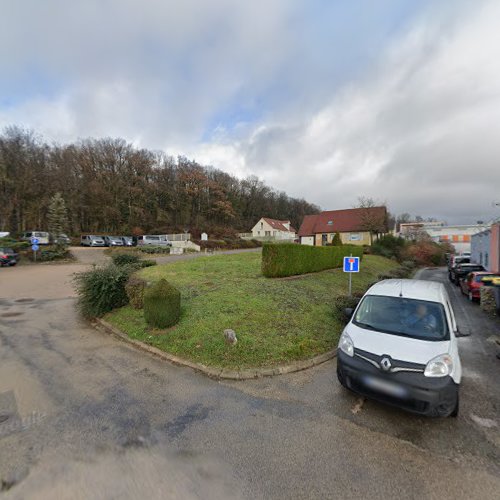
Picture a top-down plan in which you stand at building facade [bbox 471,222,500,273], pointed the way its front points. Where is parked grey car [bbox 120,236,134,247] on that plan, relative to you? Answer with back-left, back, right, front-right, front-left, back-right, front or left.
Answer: front

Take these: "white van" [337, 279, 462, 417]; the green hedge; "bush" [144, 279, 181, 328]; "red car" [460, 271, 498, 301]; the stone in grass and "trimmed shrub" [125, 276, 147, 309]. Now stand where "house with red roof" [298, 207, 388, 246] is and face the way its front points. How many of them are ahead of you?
6

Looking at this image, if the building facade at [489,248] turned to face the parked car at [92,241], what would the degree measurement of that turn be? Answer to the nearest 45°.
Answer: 0° — it already faces it

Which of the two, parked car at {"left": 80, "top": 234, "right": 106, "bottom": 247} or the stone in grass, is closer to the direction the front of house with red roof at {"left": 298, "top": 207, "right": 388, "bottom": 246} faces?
the stone in grass

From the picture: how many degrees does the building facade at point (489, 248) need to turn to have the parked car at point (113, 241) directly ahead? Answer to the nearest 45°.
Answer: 0° — it already faces it

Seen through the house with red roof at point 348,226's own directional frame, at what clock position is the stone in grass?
The stone in grass is roughly at 12 o'clock from the house with red roof.

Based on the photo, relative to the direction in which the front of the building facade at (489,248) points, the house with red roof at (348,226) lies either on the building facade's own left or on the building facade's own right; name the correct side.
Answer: on the building facade's own right

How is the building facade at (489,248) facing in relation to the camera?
to the viewer's left

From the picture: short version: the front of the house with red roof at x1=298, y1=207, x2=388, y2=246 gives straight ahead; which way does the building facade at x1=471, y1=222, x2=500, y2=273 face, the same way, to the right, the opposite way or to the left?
to the right

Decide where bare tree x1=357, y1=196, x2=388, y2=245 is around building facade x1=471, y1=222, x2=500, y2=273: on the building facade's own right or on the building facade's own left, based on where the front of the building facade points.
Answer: on the building facade's own right

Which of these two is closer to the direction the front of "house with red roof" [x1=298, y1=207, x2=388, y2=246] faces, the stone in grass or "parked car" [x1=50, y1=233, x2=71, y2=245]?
the stone in grass

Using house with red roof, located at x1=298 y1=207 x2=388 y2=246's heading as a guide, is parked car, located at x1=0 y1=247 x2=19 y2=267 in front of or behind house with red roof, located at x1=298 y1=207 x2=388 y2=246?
in front

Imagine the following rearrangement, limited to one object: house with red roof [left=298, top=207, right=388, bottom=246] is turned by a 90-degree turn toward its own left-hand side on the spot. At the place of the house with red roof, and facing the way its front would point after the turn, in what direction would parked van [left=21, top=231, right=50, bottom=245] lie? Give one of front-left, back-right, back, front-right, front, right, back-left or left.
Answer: back-right

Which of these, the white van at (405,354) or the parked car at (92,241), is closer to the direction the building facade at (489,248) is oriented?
the parked car

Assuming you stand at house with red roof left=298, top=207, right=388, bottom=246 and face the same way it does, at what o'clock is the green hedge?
The green hedge is roughly at 12 o'clock from the house with red roof.

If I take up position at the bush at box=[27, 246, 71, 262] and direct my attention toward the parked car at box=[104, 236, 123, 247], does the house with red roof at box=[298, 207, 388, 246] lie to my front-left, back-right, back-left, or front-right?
front-right

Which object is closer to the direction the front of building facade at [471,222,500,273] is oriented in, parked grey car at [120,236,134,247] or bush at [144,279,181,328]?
the parked grey car

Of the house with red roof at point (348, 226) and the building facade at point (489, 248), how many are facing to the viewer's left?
1

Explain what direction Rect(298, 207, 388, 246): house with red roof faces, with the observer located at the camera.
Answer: facing the viewer

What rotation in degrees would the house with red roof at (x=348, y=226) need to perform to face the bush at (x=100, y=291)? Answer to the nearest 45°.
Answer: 0° — it already faces it

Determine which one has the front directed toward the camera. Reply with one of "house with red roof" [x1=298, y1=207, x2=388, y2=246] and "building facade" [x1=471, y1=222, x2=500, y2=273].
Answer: the house with red roof
